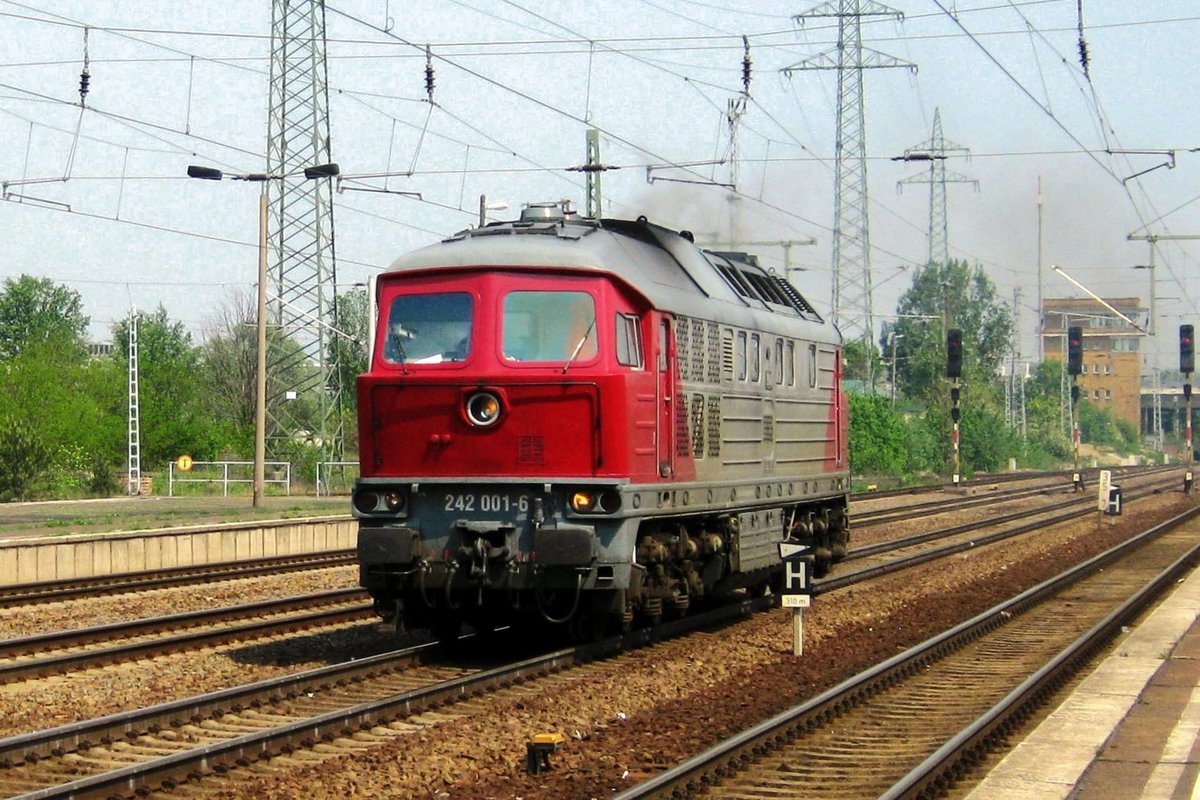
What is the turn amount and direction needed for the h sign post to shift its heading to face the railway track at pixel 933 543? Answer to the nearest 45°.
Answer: approximately 180°

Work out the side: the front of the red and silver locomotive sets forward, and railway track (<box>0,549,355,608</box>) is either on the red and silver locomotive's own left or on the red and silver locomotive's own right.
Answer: on the red and silver locomotive's own right

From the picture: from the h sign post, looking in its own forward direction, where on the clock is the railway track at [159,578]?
The railway track is roughly at 4 o'clock from the h sign post.

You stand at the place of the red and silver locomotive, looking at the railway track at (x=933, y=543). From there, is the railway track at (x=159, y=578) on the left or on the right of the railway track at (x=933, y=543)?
left

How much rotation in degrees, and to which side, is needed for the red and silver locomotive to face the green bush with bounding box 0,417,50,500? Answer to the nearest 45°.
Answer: approximately 90° to its right

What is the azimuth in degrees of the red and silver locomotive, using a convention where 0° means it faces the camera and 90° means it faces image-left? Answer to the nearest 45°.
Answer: approximately 45°

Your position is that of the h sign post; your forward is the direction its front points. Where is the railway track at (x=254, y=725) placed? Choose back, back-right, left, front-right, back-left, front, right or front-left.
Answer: front-right

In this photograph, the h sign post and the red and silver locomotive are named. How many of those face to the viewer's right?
0

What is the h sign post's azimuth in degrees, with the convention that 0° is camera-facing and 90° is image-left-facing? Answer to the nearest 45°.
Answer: approximately 0°

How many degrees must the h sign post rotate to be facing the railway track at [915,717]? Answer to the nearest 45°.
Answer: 0° — it already faces it
